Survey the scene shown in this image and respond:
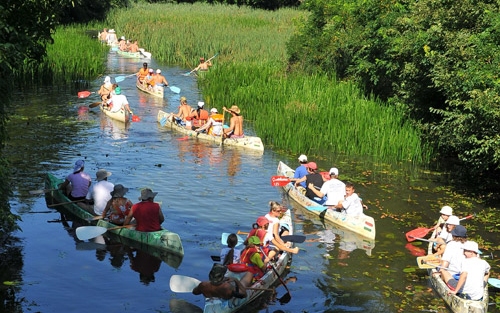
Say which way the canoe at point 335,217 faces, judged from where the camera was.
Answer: facing away from the viewer and to the left of the viewer

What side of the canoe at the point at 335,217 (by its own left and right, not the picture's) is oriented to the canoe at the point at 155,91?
front

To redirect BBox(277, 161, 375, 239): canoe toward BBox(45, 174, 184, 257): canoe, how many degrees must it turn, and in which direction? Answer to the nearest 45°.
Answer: approximately 90° to its left

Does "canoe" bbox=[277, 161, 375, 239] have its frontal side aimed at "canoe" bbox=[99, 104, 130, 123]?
yes
